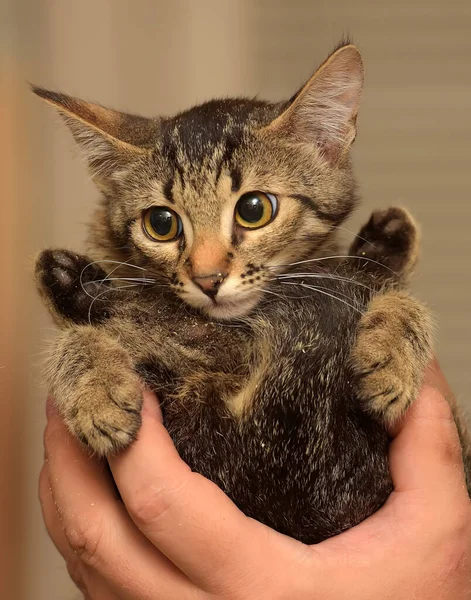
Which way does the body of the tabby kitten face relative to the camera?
toward the camera
